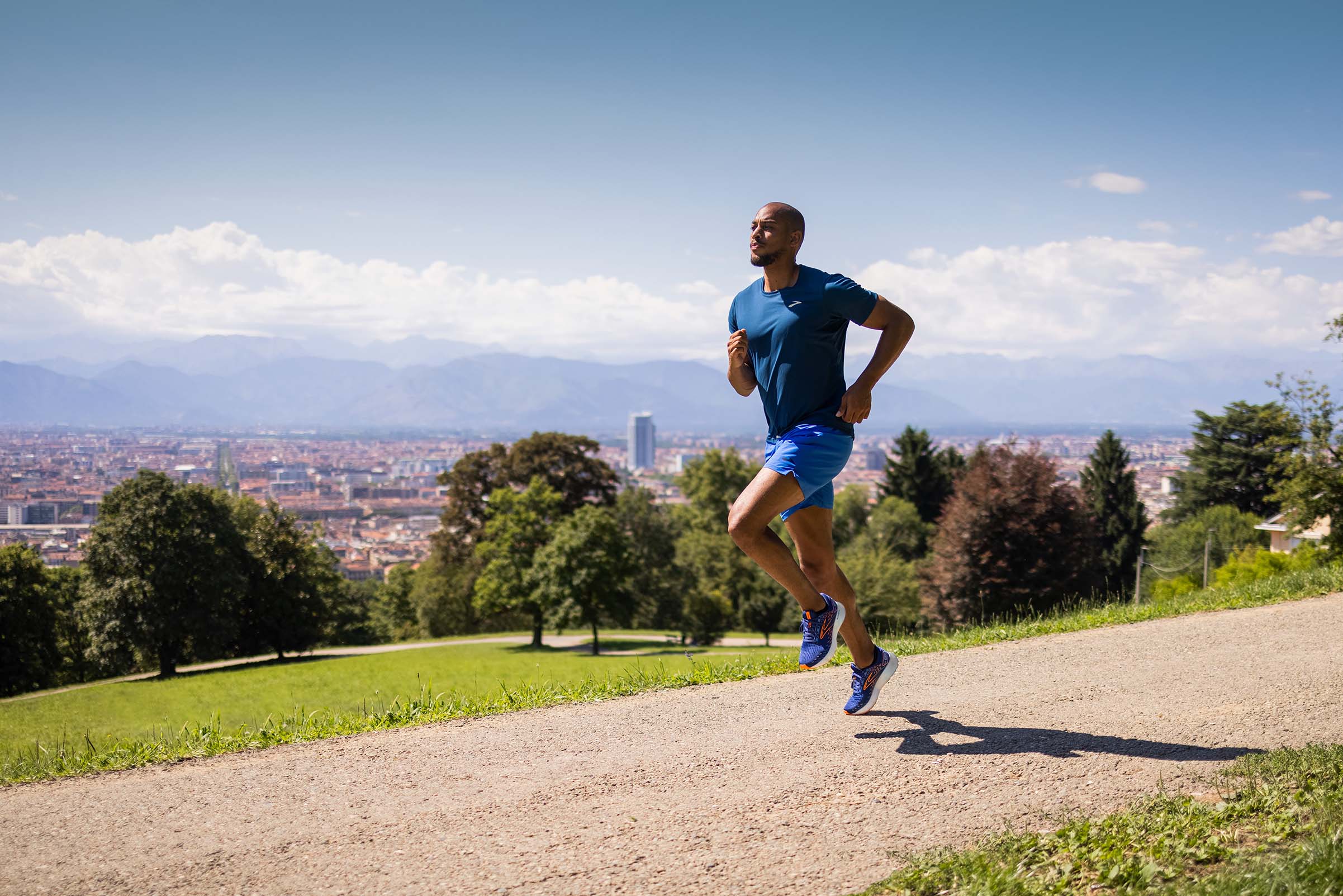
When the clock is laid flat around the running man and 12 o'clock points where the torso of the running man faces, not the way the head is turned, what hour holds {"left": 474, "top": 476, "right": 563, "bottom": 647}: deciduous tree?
The deciduous tree is roughly at 4 o'clock from the running man.

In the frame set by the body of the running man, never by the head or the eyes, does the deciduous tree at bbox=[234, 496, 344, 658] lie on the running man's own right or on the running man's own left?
on the running man's own right

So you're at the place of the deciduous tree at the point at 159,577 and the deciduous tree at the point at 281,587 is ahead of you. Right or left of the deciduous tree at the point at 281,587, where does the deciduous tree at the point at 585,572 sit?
right

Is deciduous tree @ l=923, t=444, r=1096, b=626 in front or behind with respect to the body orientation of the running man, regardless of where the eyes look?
behind

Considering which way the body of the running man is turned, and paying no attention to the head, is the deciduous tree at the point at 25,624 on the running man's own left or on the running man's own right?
on the running man's own right

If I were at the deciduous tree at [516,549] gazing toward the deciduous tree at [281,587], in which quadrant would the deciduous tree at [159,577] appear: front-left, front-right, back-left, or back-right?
front-left

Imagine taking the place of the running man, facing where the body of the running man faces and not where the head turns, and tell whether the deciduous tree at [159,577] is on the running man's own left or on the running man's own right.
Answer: on the running man's own right

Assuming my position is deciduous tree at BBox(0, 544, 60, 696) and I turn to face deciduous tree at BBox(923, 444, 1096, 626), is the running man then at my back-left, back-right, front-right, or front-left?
front-right
